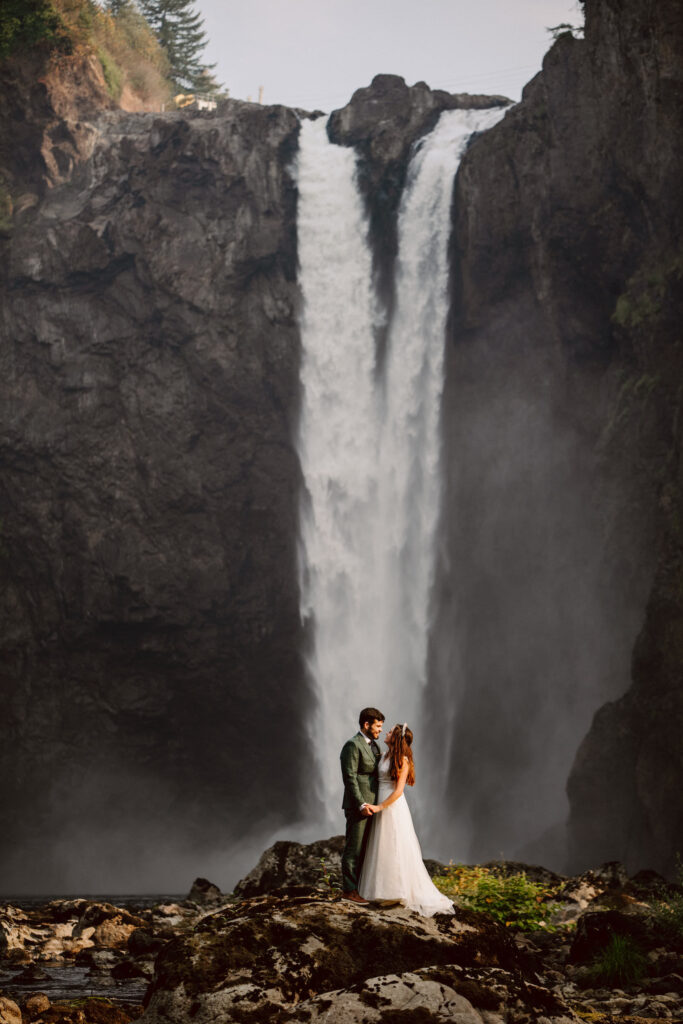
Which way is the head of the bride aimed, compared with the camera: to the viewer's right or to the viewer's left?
to the viewer's left

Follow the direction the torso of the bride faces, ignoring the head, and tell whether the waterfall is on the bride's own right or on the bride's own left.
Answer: on the bride's own right

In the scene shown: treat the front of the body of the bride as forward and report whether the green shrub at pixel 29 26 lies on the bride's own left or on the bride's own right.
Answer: on the bride's own right

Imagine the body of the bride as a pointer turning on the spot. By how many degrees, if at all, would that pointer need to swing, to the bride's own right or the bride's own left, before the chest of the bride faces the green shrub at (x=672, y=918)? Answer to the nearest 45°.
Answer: approximately 135° to the bride's own right

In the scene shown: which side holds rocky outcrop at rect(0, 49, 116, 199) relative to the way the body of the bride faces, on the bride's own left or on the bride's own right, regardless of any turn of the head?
on the bride's own right

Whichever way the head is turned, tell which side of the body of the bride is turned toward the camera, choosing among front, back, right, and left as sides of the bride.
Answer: left

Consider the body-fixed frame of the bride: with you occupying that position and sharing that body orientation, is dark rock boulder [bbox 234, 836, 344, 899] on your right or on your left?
on your right

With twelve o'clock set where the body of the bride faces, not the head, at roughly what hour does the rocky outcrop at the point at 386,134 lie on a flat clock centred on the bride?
The rocky outcrop is roughly at 3 o'clock from the bride.
